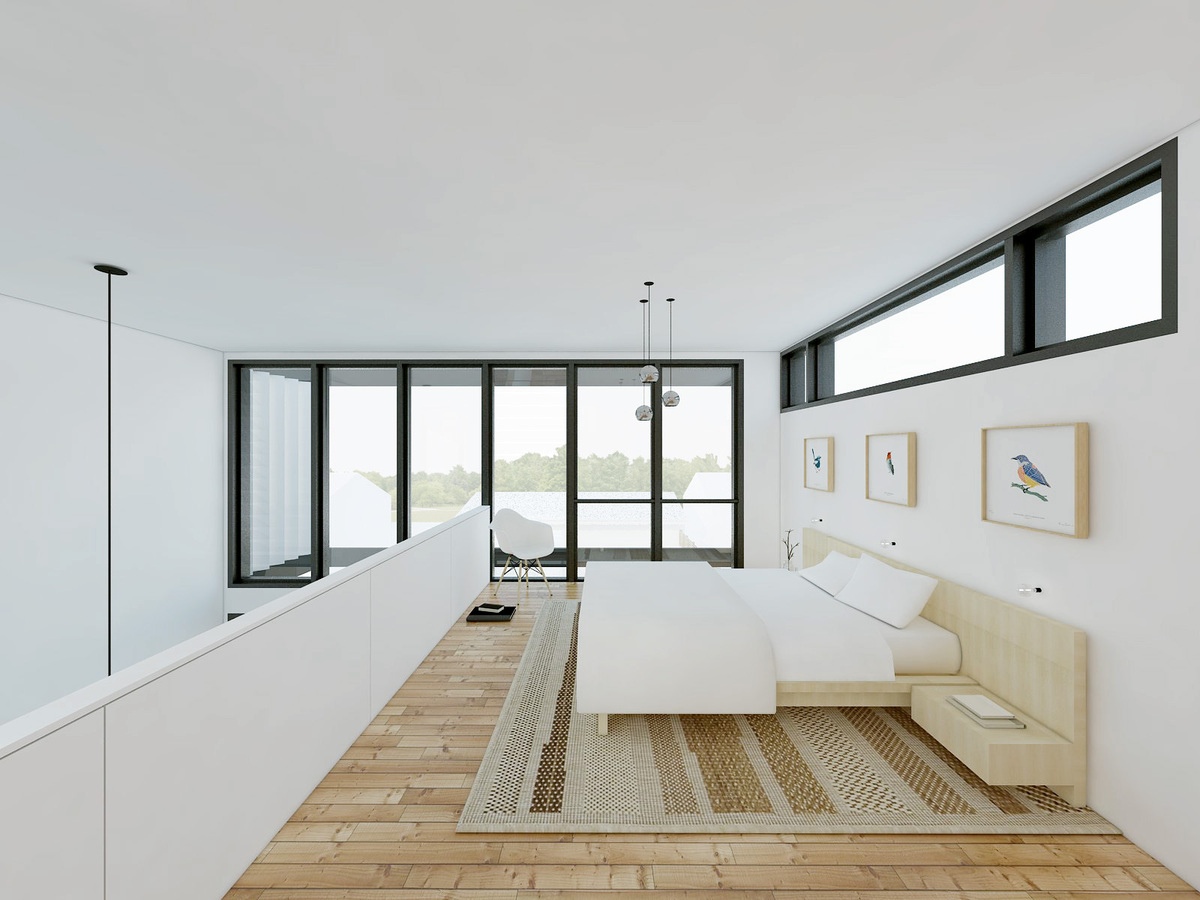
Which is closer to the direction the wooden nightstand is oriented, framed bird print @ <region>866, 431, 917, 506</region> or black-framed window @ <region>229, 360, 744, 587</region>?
the black-framed window

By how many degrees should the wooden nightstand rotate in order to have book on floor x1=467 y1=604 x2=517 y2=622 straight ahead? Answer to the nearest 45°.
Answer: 0° — it already faces it

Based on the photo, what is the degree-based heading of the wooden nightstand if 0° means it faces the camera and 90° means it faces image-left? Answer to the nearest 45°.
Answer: approximately 90°

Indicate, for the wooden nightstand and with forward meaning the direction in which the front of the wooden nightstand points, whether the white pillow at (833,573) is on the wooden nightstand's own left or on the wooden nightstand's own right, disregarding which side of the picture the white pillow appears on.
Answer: on the wooden nightstand's own right

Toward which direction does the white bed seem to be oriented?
to the viewer's left

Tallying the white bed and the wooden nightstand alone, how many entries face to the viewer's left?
2

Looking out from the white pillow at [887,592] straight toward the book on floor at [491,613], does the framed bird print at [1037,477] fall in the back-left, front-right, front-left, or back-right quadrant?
back-left

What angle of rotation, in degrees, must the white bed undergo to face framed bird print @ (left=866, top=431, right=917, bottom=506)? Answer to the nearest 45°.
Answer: approximately 135° to its right

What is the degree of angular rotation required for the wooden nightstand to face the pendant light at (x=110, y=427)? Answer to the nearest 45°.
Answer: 0° — it already faces it

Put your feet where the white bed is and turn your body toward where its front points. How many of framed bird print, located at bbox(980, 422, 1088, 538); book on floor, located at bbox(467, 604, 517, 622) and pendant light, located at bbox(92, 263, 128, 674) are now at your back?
1

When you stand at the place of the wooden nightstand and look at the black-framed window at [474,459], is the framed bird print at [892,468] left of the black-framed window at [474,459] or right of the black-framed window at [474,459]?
right
